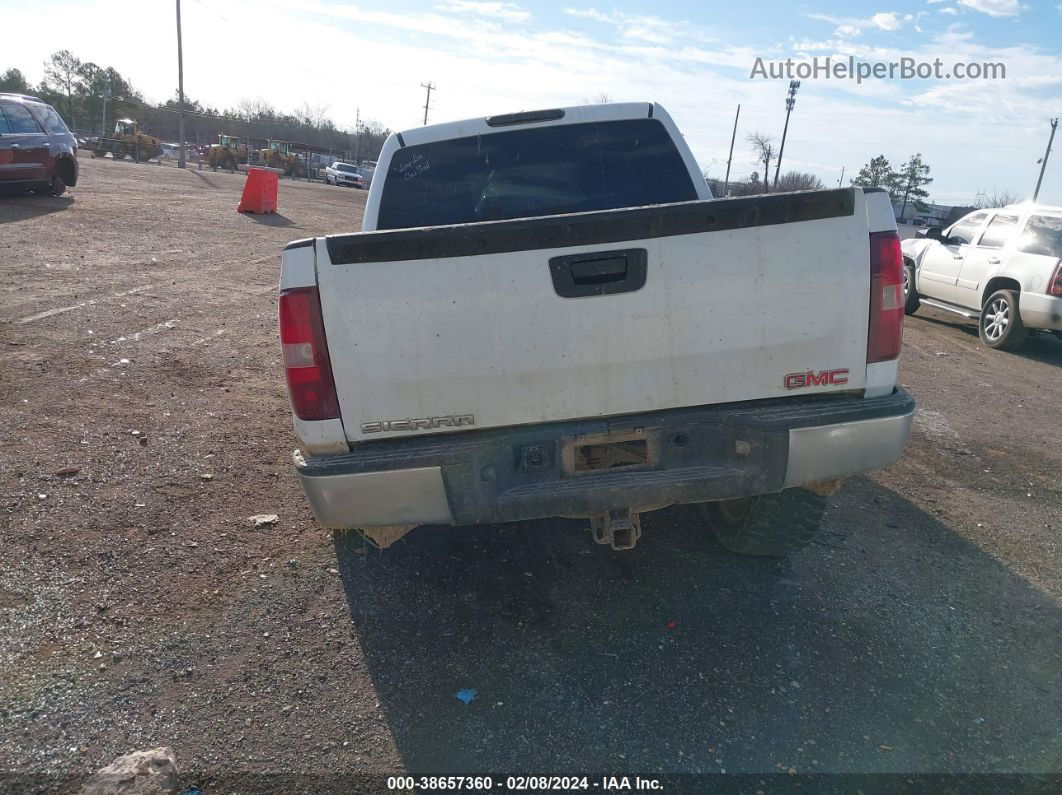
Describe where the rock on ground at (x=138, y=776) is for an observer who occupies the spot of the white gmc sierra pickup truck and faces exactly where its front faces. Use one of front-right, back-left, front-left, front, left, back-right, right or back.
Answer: back-left

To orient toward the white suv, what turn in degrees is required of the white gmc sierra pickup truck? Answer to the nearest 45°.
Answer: approximately 45° to its right

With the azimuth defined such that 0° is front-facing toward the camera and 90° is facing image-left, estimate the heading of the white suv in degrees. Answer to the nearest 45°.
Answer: approximately 135°

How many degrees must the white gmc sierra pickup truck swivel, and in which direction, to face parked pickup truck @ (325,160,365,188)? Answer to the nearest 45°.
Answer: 0° — it already faces it

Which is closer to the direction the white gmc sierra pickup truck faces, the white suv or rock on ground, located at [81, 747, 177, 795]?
the white suv

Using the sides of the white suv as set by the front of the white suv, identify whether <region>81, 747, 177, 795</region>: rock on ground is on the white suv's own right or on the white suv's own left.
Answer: on the white suv's own left

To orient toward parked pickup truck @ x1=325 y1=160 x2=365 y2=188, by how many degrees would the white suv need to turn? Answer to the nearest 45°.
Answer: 0° — it already faces it

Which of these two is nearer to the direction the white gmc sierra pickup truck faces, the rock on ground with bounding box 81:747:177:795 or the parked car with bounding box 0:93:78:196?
the parked car

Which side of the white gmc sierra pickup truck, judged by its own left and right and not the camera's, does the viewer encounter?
back

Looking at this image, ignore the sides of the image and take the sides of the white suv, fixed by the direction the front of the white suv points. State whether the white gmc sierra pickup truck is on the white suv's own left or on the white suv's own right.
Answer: on the white suv's own left

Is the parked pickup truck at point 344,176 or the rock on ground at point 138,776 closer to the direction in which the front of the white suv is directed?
the parked pickup truck
